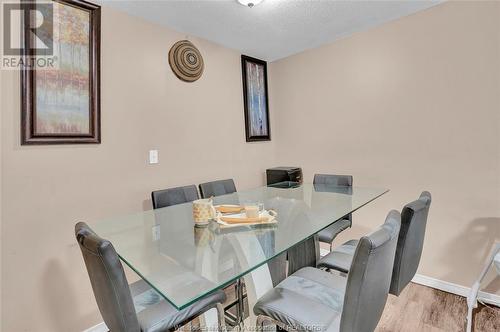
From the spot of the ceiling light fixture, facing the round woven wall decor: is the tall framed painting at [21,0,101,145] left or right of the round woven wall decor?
left

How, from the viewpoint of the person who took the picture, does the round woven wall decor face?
facing the viewer and to the right of the viewer

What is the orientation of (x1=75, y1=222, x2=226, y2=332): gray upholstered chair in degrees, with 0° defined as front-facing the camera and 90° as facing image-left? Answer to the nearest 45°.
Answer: approximately 225°

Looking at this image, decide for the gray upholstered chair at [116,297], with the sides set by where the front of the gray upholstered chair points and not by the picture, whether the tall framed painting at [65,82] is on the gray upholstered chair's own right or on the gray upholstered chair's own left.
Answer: on the gray upholstered chair's own left

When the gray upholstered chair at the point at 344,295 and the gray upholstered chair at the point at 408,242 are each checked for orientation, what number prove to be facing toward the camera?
0

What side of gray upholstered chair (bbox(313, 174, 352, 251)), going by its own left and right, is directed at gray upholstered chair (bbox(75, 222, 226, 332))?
front

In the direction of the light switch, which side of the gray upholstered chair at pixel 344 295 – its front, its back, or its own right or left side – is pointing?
front

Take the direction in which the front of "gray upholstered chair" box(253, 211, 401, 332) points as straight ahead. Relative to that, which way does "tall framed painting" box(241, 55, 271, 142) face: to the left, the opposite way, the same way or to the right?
the opposite way

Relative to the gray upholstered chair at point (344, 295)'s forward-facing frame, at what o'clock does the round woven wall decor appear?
The round woven wall decor is roughly at 12 o'clock from the gray upholstered chair.
